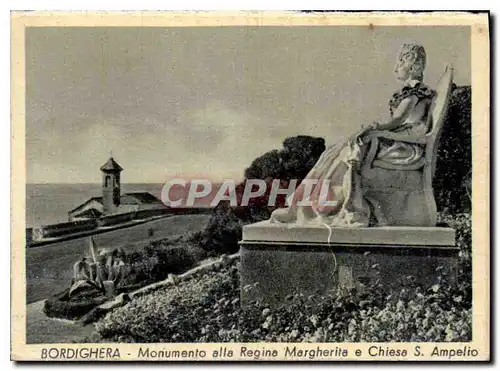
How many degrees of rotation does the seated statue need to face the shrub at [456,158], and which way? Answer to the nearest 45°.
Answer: approximately 180°

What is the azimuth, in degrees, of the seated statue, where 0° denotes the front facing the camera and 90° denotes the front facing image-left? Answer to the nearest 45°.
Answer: approximately 90°

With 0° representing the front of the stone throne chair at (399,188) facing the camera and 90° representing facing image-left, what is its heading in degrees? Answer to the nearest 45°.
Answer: approximately 90°
